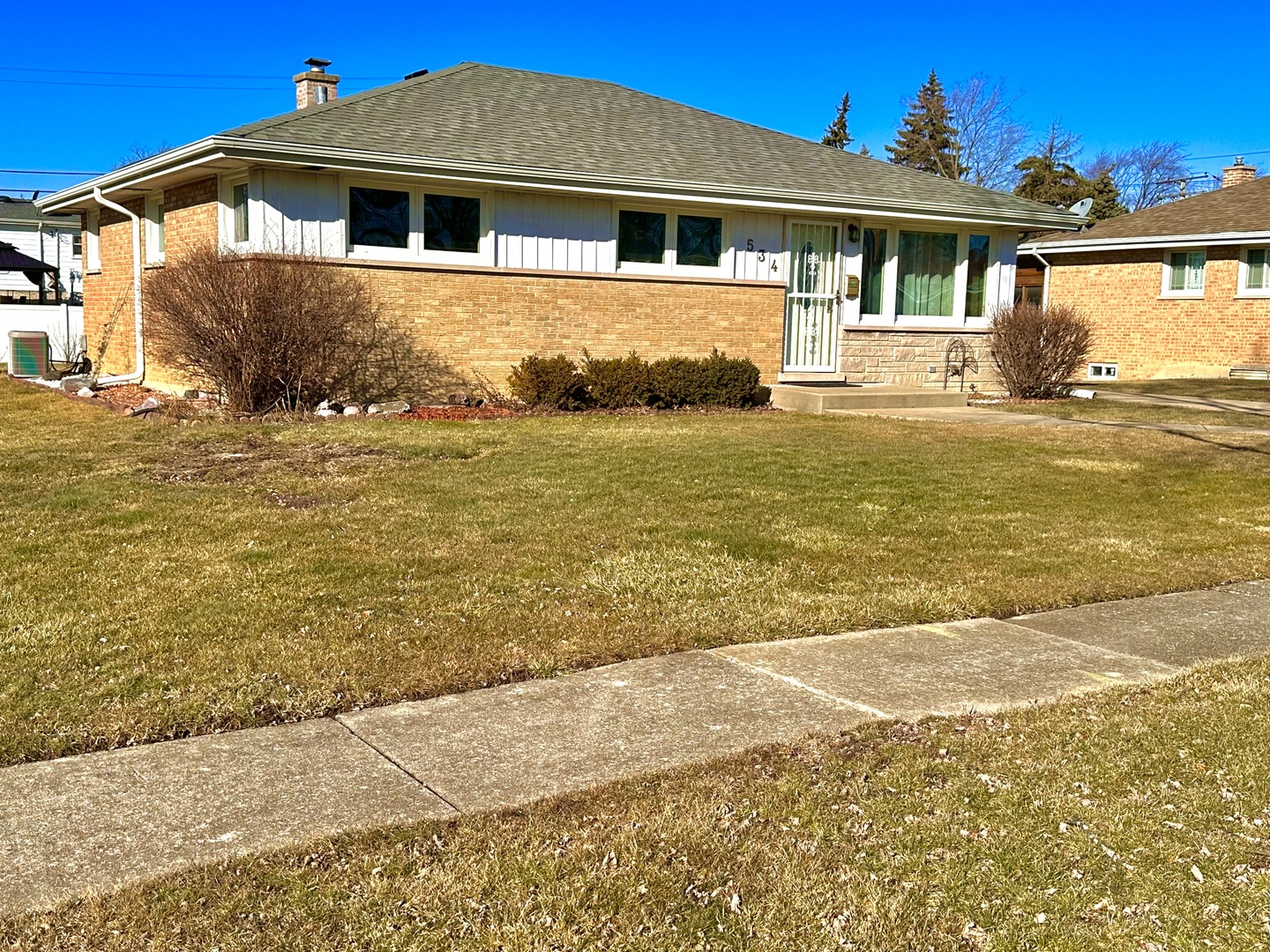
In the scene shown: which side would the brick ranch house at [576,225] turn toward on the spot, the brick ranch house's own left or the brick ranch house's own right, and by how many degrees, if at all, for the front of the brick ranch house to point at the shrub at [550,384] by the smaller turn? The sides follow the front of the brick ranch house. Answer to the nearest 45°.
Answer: approximately 45° to the brick ranch house's own right

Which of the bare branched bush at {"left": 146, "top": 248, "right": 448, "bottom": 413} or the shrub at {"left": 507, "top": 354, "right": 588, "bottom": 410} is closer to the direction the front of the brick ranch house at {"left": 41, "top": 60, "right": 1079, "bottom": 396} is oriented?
the shrub

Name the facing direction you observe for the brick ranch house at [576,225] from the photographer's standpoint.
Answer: facing the viewer and to the right of the viewer

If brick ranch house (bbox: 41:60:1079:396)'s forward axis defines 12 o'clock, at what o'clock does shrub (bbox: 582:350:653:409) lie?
The shrub is roughly at 1 o'clock from the brick ranch house.

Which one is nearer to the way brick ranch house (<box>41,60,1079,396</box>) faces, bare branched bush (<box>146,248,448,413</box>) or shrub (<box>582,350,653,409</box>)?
the shrub

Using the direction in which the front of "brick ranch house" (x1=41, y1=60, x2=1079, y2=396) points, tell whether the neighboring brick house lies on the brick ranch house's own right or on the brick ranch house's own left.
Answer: on the brick ranch house's own left

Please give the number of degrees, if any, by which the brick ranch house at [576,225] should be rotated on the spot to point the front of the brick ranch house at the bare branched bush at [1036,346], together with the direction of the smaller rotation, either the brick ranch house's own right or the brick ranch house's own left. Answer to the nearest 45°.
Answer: approximately 45° to the brick ranch house's own left

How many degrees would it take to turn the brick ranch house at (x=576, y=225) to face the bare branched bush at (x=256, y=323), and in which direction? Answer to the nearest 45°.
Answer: approximately 90° to its right
